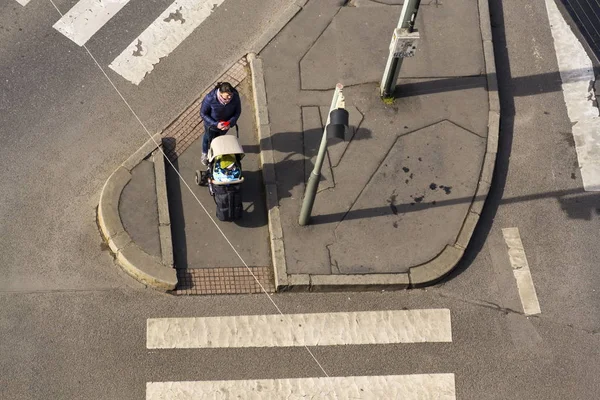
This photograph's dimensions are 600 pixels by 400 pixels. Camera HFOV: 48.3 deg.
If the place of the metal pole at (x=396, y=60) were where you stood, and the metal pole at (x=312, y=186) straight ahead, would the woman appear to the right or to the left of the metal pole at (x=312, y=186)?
right

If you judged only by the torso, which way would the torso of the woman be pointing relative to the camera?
toward the camera

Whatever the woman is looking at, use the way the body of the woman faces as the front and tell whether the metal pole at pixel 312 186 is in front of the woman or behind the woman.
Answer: in front

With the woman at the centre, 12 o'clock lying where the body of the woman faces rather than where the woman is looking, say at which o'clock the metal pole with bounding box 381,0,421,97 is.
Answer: The metal pole is roughly at 9 o'clock from the woman.
